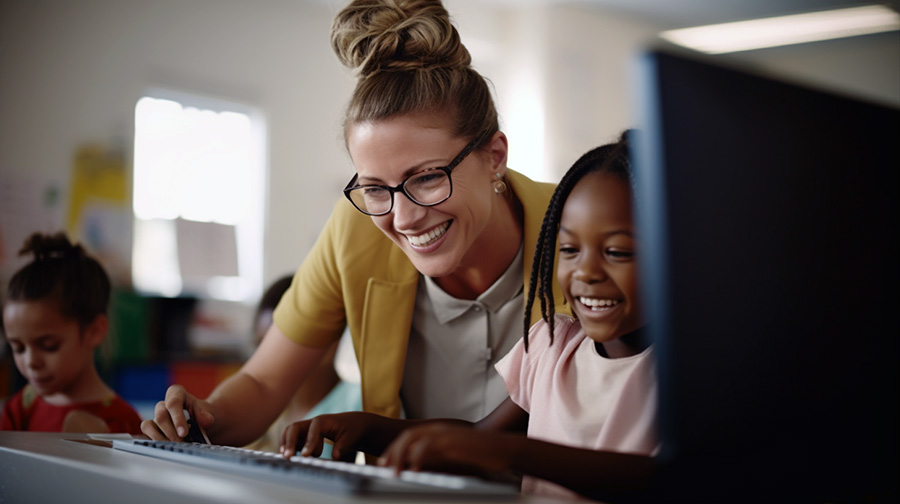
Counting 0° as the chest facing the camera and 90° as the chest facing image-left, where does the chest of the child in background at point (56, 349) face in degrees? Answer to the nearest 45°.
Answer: approximately 45°

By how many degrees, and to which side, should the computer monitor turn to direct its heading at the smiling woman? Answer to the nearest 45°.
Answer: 0° — it already faces them

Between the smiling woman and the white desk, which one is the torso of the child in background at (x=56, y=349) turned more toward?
the white desk

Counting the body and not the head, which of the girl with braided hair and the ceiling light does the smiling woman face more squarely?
the girl with braided hair

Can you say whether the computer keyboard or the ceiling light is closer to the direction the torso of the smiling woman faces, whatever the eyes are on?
the computer keyboard
